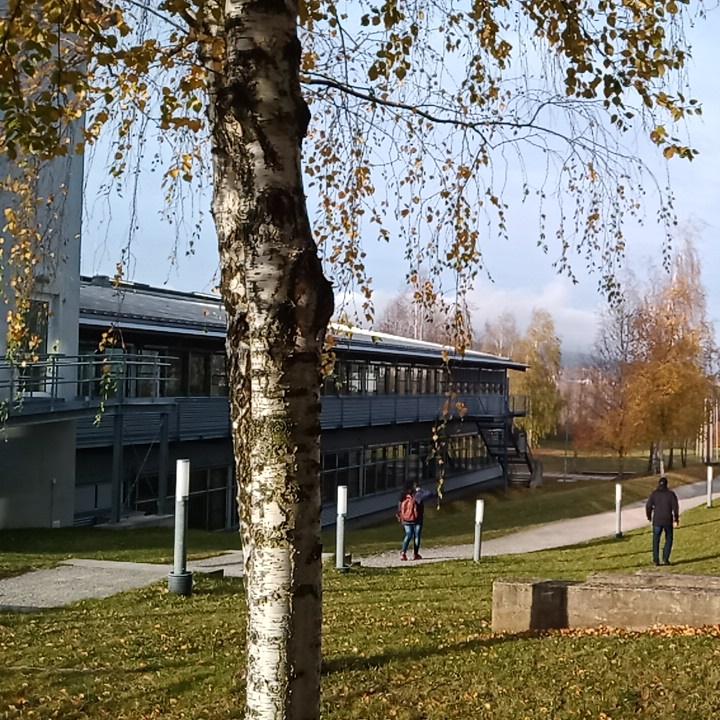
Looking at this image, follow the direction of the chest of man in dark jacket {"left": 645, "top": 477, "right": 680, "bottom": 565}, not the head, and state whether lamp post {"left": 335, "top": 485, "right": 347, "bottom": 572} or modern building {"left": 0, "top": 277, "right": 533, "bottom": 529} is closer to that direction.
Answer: the modern building

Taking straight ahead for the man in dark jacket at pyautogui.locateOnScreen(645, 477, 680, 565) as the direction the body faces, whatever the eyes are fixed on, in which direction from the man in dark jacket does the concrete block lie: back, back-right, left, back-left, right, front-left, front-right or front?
back

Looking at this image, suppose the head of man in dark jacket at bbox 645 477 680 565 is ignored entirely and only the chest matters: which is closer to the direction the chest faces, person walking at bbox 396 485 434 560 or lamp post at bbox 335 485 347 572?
the person walking

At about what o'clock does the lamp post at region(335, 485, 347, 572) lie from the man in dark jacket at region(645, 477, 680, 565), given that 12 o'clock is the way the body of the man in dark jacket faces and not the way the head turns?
The lamp post is roughly at 8 o'clock from the man in dark jacket.

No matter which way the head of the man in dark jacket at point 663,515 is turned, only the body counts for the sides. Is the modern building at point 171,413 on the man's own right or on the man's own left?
on the man's own left

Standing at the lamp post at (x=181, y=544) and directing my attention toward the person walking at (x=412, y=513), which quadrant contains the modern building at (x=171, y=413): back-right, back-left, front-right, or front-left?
front-left

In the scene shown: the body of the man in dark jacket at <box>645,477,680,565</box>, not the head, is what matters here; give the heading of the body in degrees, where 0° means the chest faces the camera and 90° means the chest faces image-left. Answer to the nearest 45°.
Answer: approximately 180°

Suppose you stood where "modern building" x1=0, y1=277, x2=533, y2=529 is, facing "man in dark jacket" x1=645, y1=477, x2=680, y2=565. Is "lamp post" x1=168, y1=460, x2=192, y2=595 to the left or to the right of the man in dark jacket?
right

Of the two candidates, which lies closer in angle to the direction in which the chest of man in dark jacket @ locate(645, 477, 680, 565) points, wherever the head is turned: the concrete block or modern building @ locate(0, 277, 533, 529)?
the modern building

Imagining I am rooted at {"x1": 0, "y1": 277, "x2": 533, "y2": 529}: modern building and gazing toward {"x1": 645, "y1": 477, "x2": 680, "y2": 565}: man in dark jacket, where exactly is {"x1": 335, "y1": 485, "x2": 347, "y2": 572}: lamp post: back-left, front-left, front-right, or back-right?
front-right

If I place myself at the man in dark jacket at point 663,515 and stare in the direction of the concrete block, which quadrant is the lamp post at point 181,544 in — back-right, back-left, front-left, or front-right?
front-right

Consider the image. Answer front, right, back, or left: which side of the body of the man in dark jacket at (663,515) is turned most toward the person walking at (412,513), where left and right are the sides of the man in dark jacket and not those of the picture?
left
